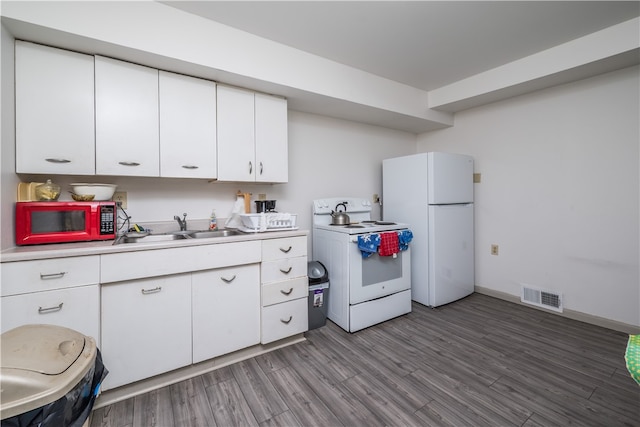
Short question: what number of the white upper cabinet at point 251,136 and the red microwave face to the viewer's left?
0

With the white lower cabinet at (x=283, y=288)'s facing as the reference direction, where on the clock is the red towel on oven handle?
The red towel on oven handle is roughly at 10 o'clock from the white lower cabinet.

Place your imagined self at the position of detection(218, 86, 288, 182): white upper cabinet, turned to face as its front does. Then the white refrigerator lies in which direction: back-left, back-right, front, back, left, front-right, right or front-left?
front-left

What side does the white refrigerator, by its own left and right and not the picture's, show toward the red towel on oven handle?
right

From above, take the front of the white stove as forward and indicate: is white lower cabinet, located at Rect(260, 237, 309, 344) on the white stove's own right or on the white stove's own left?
on the white stove's own right

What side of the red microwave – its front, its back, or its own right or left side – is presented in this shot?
front

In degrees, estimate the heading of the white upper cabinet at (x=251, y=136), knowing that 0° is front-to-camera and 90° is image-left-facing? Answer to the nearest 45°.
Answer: approximately 315°

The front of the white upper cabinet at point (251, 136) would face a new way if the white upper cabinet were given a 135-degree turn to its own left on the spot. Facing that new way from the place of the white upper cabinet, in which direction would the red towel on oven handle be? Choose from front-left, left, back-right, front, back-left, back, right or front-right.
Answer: right

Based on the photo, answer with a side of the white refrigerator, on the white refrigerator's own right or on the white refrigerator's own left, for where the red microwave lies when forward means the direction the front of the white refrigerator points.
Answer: on the white refrigerator's own right

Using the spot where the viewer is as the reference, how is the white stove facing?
facing the viewer and to the right of the viewer
